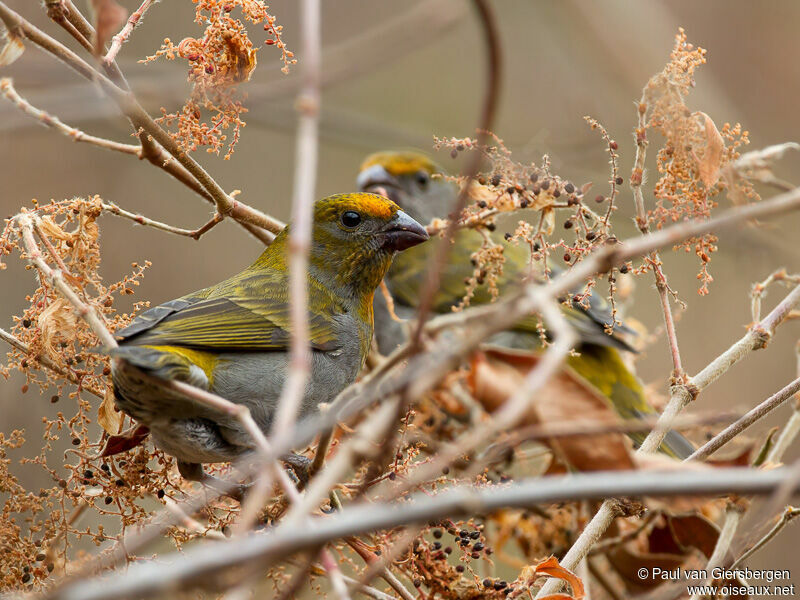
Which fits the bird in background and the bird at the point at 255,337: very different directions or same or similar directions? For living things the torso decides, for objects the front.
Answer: very different directions

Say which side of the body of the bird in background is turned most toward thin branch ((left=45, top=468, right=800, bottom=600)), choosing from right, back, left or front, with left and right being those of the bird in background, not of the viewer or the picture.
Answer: left

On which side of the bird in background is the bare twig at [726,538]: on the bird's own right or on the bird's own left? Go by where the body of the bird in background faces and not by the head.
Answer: on the bird's own left

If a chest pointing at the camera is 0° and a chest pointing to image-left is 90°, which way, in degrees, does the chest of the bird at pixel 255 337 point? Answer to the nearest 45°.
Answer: approximately 270°

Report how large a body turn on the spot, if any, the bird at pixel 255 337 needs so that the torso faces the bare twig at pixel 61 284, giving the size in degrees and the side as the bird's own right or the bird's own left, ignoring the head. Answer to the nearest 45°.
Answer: approximately 135° to the bird's own right

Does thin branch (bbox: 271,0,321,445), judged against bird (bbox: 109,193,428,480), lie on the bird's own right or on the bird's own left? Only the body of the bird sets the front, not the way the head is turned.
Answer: on the bird's own right

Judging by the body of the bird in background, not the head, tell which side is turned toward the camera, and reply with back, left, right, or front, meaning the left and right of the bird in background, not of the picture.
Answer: left

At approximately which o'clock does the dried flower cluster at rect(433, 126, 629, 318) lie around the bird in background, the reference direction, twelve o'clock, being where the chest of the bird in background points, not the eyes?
The dried flower cluster is roughly at 9 o'clock from the bird in background.

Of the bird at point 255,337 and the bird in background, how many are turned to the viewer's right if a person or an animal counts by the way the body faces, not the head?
1
